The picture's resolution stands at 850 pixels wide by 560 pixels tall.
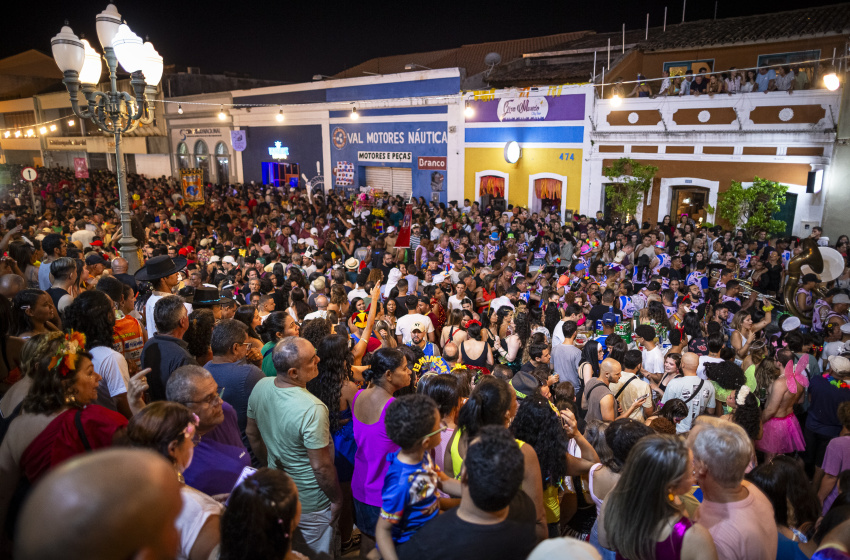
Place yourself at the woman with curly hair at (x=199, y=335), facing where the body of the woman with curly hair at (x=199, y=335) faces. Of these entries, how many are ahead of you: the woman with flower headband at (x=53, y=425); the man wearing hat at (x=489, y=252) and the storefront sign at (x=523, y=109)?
2

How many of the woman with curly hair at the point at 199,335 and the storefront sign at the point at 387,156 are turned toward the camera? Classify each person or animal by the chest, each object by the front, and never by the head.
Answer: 1

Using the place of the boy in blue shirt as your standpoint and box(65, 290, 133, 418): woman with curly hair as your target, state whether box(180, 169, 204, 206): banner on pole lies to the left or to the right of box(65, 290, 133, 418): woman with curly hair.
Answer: right

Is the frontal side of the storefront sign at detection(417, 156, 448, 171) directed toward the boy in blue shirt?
yes

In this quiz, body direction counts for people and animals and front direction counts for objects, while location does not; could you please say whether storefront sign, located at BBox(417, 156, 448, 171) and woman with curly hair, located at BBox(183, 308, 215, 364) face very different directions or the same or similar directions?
very different directions

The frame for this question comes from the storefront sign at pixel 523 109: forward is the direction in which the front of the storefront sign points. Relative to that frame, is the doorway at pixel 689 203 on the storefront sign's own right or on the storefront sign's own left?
on the storefront sign's own left

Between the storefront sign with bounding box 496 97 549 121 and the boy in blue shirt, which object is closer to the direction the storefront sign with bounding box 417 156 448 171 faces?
the boy in blue shirt
